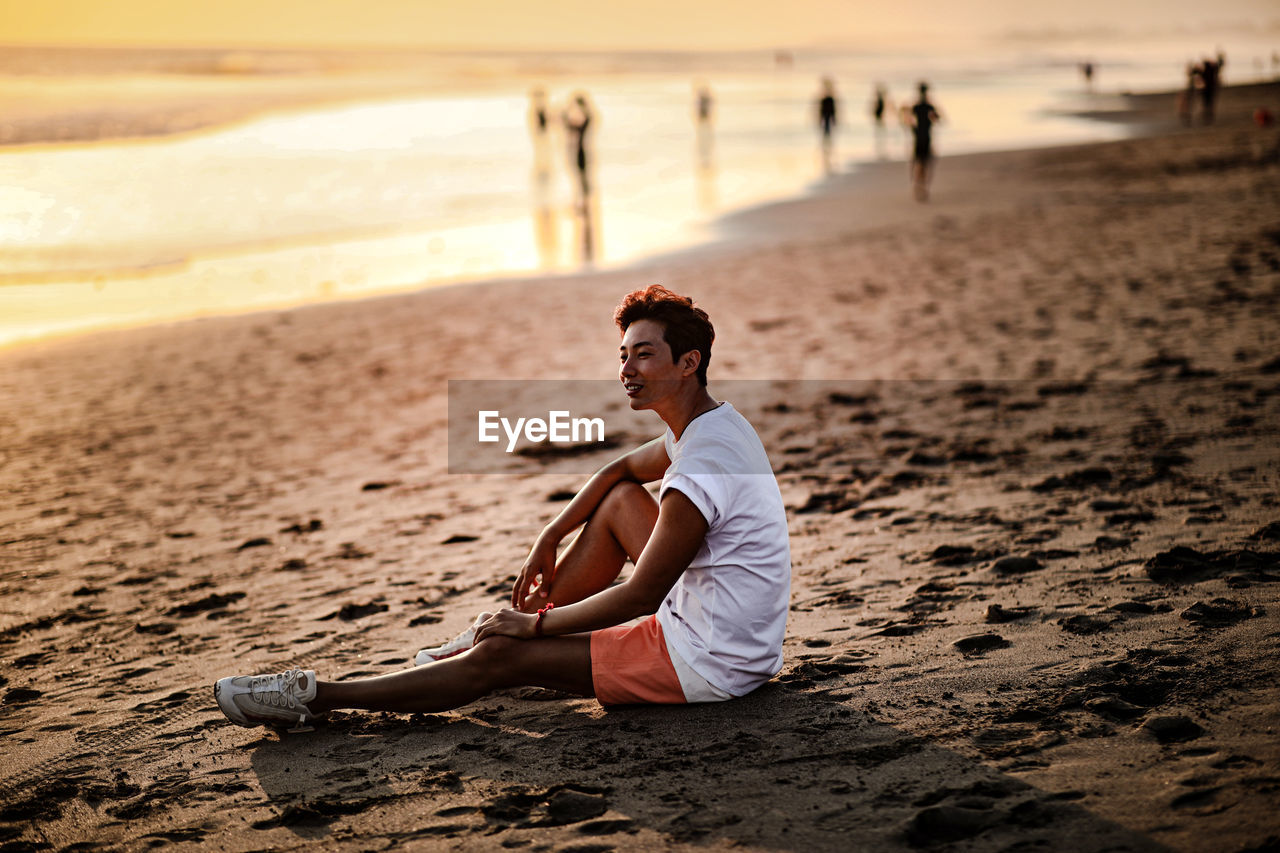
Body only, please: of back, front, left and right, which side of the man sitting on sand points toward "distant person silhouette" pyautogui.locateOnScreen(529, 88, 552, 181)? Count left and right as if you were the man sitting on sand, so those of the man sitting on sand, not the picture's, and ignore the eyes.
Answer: right

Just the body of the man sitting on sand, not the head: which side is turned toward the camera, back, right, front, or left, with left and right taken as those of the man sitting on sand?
left

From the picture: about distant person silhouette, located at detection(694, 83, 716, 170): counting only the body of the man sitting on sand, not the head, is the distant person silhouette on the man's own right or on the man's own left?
on the man's own right

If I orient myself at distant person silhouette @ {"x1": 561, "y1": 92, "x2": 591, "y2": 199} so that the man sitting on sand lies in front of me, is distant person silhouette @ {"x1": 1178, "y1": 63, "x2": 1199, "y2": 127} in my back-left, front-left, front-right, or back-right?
back-left

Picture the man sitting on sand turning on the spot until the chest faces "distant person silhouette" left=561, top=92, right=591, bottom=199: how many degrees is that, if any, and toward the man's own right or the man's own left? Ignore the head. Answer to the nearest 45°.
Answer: approximately 90° to the man's own right

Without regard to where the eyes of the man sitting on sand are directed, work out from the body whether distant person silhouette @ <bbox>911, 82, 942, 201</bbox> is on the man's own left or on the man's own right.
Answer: on the man's own right
